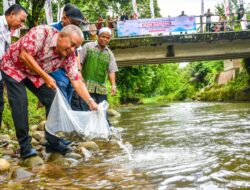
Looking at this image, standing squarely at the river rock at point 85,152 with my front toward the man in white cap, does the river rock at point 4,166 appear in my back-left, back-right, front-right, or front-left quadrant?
back-left

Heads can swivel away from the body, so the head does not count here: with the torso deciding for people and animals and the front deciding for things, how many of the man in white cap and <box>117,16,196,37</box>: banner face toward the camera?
2

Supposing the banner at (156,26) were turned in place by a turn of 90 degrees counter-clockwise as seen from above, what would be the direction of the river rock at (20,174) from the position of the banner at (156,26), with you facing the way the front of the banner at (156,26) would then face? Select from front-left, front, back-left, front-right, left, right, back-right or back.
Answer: right

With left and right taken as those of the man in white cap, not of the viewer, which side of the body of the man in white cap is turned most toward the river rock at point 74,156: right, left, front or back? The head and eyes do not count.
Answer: front

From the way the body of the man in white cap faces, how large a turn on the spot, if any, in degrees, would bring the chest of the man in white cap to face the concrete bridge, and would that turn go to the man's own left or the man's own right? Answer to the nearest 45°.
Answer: approximately 180°

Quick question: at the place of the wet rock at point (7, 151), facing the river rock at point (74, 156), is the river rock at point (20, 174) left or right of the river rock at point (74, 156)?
right

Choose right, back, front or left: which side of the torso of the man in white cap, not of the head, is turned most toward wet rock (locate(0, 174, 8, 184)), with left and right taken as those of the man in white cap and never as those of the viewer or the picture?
front

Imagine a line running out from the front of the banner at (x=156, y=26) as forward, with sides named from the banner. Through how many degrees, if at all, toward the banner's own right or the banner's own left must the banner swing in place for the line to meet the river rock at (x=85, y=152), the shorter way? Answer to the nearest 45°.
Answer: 0° — it already faces it

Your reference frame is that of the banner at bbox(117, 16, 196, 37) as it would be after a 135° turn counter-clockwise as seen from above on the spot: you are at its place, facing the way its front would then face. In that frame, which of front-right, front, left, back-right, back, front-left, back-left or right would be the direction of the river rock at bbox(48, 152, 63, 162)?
back-right

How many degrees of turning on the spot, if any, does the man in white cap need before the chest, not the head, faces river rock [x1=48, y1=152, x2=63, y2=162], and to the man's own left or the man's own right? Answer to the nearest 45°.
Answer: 0° — they already face it

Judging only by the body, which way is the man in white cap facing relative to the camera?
toward the camera

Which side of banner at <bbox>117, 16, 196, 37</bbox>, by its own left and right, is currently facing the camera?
front

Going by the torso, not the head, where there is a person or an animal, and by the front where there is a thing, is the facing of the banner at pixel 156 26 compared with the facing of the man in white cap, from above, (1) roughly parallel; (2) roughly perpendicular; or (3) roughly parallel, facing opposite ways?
roughly parallel

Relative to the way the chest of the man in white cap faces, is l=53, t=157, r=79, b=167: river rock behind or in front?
in front
